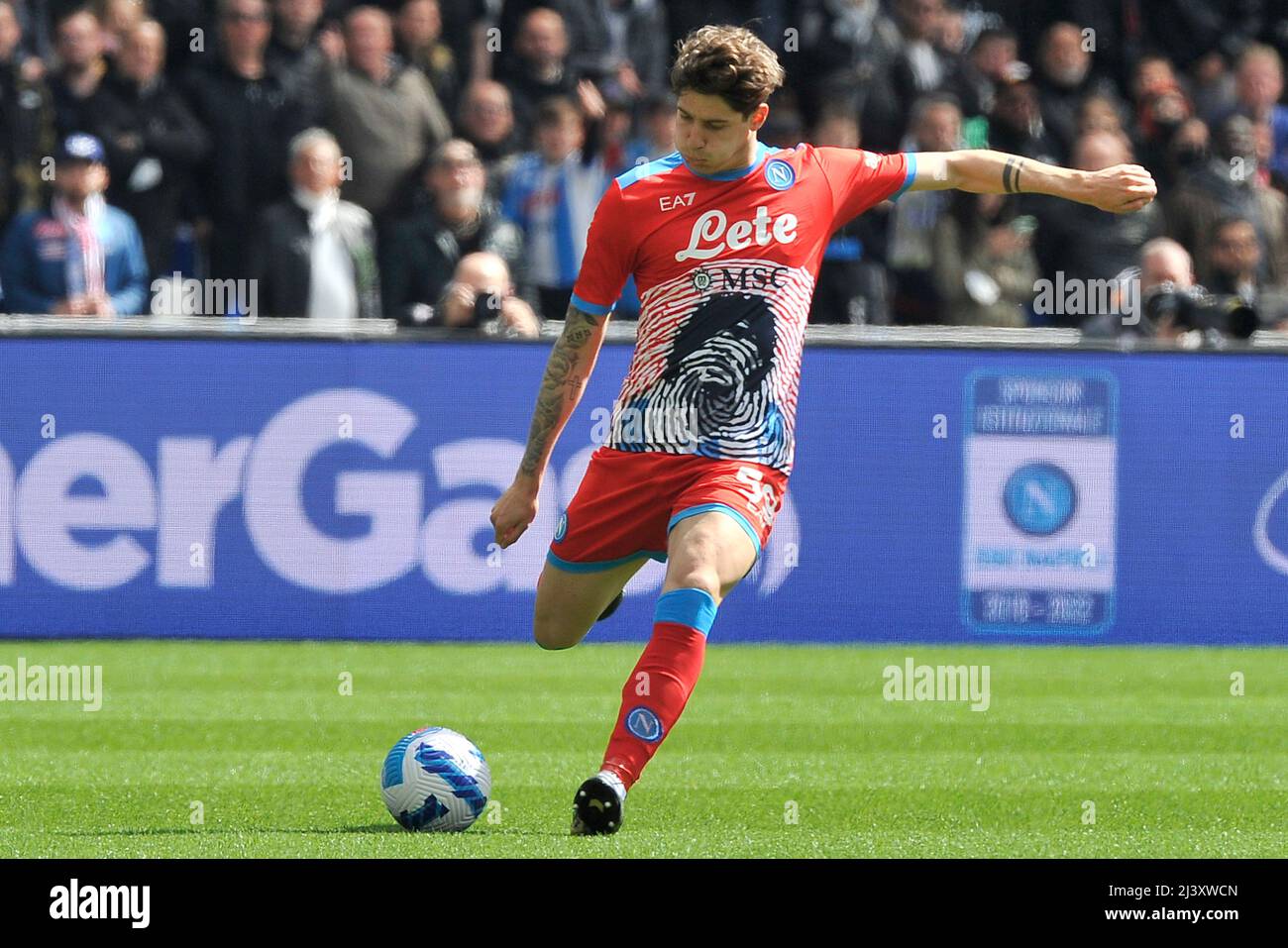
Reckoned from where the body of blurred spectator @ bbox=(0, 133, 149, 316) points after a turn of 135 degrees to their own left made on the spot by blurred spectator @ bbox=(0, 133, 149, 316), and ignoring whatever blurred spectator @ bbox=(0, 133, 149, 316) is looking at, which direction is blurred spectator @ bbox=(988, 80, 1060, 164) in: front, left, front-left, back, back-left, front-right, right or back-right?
front-right

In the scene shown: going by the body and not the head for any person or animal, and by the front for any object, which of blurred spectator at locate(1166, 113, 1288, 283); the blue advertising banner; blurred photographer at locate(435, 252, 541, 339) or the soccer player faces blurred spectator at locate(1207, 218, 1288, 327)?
blurred spectator at locate(1166, 113, 1288, 283)

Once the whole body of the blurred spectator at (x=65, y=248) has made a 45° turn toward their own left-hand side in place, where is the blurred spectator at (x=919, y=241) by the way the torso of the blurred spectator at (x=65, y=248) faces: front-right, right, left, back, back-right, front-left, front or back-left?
front-left

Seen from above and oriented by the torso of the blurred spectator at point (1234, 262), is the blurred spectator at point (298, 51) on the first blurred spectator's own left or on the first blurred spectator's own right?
on the first blurred spectator's own right

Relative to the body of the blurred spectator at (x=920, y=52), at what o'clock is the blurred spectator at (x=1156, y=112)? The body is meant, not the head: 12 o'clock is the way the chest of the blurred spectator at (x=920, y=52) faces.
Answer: the blurred spectator at (x=1156, y=112) is roughly at 9 o'clock from the blurred spectator at (x=920, y=52).

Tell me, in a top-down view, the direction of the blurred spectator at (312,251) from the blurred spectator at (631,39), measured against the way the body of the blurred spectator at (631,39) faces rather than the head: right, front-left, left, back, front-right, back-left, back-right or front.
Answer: front-right

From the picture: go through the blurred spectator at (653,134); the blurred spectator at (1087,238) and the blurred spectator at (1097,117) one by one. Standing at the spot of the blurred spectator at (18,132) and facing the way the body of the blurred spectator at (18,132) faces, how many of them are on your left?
3

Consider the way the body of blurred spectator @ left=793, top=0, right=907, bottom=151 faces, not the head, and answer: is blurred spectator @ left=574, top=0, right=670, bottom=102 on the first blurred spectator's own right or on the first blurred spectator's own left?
on the first blurred spectator's own right

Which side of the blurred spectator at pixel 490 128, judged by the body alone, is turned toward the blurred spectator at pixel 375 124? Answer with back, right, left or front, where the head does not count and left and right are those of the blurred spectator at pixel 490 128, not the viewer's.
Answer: right
